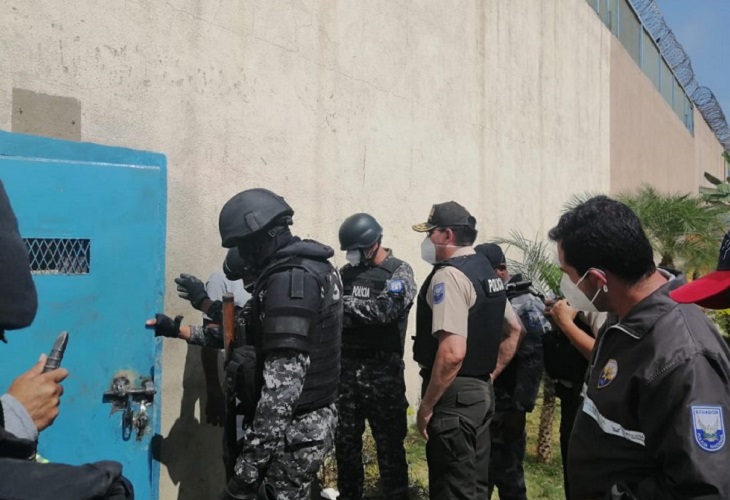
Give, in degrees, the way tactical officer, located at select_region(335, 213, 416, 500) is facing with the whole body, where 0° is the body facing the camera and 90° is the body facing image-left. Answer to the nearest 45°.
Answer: approximately 45°

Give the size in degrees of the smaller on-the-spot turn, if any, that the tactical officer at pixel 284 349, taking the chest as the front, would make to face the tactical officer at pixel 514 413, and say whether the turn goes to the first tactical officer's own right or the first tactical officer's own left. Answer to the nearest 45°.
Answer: approximately 135° to the first tactical officer's own right

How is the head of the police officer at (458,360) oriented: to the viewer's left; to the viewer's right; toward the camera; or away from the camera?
to the viewer's left

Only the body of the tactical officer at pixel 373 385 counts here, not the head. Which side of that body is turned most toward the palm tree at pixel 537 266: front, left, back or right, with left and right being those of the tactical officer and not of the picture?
back

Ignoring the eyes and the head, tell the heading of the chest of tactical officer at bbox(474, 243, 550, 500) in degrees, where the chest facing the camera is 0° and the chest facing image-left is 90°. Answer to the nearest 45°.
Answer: approximately 90°

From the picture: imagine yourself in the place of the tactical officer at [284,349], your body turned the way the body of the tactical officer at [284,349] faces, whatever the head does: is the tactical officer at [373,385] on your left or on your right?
on your right
